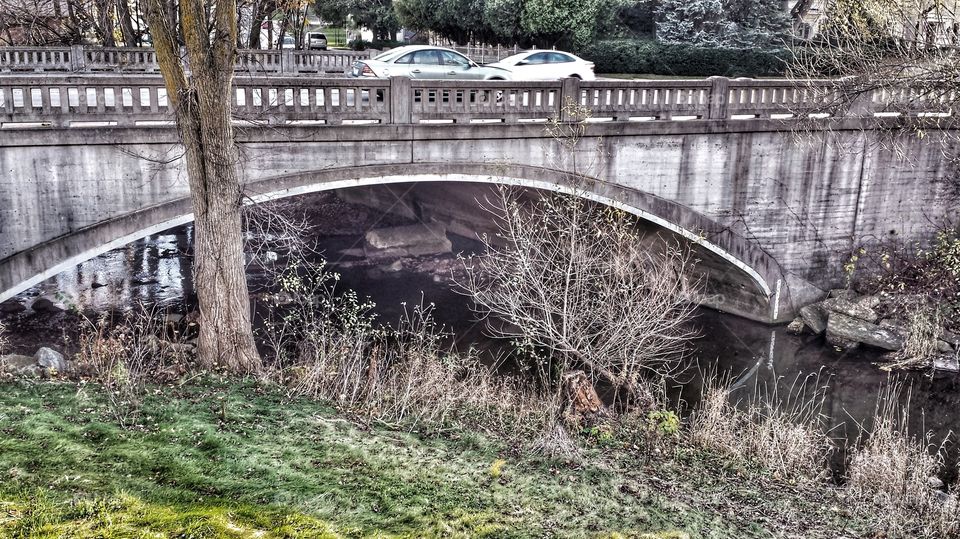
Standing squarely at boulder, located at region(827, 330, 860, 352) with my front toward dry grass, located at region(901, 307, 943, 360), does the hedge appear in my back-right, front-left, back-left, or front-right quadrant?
back-left

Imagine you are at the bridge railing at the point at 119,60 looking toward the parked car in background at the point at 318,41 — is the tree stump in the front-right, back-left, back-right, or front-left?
back-right

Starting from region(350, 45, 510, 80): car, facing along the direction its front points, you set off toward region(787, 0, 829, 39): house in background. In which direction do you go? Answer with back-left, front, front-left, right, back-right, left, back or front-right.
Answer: front-left

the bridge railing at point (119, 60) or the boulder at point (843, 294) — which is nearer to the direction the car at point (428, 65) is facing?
the boulder

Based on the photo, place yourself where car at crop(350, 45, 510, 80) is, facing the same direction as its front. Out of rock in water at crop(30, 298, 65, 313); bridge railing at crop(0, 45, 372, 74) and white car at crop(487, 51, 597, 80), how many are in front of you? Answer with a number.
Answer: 1

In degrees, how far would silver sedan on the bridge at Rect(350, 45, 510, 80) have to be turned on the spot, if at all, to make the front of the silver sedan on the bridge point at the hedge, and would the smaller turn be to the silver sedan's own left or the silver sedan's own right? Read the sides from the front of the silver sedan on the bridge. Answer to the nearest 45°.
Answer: approximately 45° to the silver sedan's own left

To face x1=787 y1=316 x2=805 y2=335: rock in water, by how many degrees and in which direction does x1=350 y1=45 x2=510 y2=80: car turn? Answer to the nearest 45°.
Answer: approximately 45° to its right

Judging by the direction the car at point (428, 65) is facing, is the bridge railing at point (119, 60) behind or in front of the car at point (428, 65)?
behind

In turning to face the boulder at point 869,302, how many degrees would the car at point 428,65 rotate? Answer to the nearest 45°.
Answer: approximately 45° to its right

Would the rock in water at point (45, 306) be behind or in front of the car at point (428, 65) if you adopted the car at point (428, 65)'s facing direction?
behind

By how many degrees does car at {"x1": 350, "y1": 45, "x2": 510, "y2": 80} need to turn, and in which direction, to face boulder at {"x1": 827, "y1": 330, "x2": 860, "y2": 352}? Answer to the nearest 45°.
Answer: approximately 45° to its right

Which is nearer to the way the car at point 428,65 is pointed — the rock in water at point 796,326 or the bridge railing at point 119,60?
the rock in water

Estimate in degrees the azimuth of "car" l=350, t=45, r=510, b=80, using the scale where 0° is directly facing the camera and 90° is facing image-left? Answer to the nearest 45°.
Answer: approximately 270°

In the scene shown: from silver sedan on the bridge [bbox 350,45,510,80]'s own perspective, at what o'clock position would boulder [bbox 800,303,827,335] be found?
The boulder is roughly at 1 o'clock from the silver sedan on the bridge.

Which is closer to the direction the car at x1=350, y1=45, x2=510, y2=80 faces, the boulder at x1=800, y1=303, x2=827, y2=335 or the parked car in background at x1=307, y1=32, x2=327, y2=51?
the boulder

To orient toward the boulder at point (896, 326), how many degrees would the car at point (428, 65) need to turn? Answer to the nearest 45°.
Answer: approximately 45° to its right

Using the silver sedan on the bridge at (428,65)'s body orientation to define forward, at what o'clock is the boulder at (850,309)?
The boulder is roughly at 1 o'clock from the silver sedan on the bridge.

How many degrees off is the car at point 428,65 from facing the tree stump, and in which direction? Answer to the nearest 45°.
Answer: approximately 90° to its right
